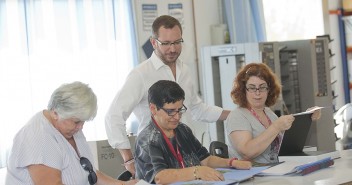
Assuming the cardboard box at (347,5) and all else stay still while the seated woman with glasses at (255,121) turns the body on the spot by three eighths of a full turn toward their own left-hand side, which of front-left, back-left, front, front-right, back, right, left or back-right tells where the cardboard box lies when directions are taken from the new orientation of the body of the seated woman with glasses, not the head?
front

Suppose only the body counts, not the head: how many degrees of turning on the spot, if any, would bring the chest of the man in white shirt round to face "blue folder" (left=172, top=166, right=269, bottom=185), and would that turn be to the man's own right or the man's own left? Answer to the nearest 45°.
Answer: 0° — they already face it

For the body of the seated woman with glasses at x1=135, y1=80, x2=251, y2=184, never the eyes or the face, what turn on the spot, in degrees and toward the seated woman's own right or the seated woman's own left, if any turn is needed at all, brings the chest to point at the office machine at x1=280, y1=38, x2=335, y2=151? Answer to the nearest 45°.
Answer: approximately 135° to the seated woman's own left

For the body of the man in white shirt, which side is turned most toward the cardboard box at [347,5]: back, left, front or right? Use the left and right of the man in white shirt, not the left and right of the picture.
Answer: left

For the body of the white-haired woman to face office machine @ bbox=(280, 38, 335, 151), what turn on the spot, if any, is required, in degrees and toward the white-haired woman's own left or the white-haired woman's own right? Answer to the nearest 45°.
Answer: approximately 90° to the white-haired woman's own left

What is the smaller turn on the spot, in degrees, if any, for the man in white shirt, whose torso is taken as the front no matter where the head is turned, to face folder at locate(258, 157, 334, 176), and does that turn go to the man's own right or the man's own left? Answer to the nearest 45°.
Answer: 0° — they already face it

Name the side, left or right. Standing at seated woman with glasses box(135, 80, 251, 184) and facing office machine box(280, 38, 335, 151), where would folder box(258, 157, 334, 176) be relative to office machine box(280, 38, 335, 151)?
right

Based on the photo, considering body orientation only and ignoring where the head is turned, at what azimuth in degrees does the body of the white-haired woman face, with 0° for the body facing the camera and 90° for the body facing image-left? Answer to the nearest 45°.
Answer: approximately 315°

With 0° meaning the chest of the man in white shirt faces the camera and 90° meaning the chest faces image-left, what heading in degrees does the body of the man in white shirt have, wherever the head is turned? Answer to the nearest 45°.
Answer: approximately 315°

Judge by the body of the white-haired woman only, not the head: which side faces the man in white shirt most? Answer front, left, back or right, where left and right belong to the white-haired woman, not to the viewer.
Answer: left
